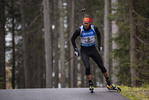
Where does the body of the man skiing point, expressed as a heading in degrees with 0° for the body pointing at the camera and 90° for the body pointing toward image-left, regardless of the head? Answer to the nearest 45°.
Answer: approximately 0°
